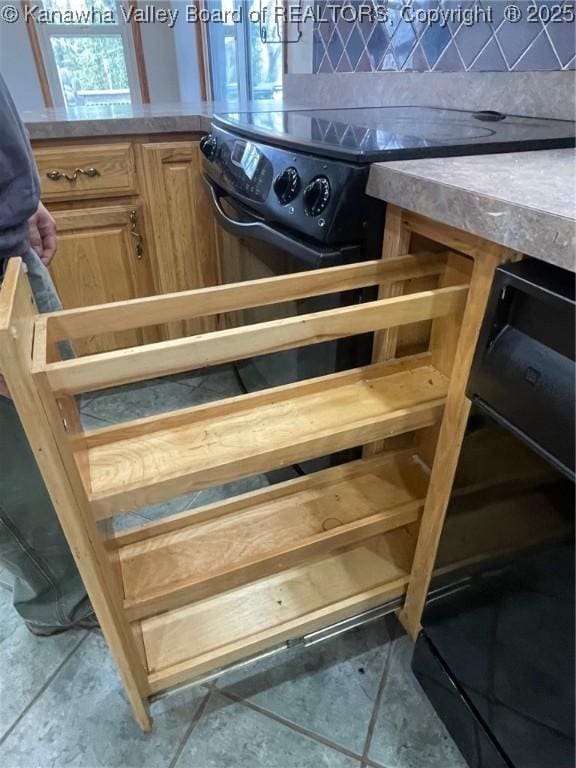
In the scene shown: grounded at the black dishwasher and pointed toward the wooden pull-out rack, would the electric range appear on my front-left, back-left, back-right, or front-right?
front-right

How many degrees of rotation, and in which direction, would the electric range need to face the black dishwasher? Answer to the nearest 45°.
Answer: approximately 90° to its left

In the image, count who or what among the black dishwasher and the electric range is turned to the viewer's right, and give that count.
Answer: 0

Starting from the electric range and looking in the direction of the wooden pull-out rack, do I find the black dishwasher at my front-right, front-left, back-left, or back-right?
front-left

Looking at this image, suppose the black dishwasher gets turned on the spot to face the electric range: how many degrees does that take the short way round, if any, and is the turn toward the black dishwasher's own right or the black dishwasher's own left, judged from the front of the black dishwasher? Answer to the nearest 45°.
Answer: approximately 90° to the black dishwasher's own right

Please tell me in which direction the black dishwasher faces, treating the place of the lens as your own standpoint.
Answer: facing the viewer and to the left of the viewer
